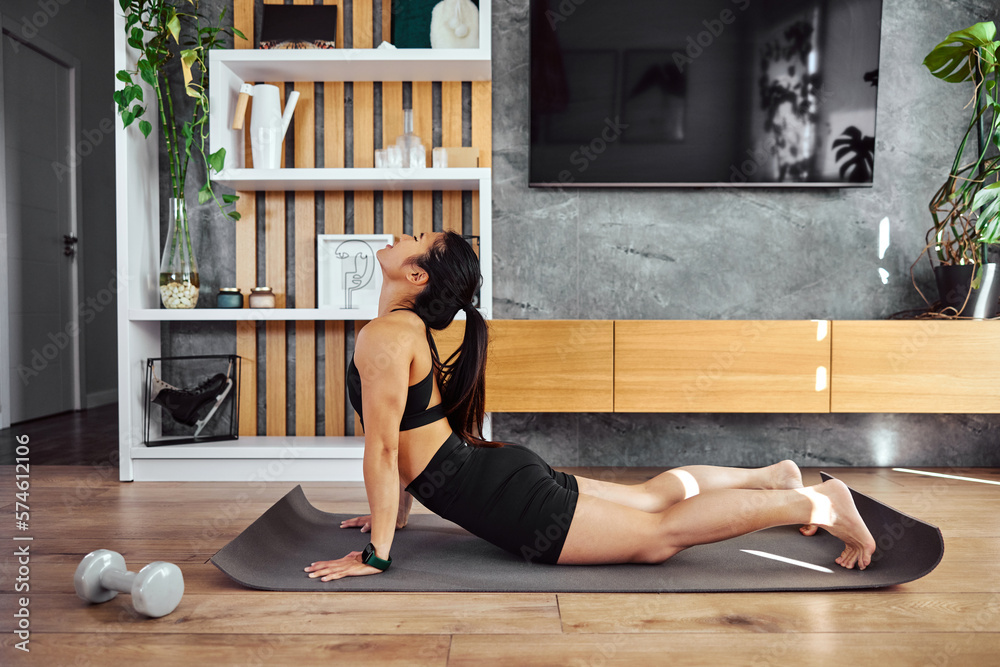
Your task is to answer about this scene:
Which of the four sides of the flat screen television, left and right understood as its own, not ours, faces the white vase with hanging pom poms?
right

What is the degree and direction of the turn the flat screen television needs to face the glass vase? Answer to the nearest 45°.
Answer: approximately 90° to its right

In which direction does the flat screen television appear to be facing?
toward the camera

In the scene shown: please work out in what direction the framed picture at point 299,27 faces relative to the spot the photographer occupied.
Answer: facing the viewer

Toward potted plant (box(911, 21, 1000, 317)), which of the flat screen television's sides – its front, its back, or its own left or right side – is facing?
left

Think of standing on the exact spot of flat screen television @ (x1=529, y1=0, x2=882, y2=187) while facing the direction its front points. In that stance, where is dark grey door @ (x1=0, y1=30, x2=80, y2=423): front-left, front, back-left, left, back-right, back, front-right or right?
right

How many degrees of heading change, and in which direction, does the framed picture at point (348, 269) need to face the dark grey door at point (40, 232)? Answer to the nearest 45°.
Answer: approximately 135° to its right

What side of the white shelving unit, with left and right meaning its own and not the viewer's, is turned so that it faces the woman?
front

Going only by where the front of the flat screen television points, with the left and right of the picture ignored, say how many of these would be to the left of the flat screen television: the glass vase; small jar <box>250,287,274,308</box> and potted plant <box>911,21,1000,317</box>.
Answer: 1

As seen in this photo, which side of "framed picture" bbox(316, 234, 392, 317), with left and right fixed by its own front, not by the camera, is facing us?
front

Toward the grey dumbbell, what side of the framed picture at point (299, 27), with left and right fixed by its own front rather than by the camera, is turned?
front

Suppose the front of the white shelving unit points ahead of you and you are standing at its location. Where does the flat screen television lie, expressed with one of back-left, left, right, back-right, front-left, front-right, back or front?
left

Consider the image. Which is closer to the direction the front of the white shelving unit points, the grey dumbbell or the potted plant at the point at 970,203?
the grey dumbbell
